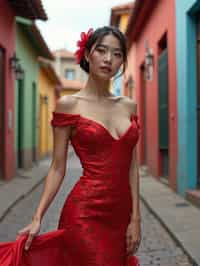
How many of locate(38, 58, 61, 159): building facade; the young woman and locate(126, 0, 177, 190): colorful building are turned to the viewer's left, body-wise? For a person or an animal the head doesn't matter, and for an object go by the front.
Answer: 1

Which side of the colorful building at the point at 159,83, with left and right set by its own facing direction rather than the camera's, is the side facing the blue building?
left

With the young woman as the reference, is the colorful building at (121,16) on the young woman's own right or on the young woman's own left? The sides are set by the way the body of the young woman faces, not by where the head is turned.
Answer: on the young woman's own left

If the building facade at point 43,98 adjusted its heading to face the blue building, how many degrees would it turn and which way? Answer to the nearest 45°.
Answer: approximately 90° to its right

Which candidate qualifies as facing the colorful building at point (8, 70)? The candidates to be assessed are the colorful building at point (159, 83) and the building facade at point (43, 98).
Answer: the colorful building at point (159, 83)

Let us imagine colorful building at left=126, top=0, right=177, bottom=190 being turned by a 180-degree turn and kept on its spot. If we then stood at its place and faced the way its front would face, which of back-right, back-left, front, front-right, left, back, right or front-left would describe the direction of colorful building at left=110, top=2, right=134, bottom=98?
left

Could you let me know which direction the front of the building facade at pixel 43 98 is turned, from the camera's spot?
facing to the right of the viewer

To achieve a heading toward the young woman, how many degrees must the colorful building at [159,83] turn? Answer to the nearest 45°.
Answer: approximately 90° to its left

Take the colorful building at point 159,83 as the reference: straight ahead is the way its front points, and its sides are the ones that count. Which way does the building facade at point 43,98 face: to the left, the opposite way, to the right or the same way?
the opposite way

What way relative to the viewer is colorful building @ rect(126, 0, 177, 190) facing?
to the viewer's left
